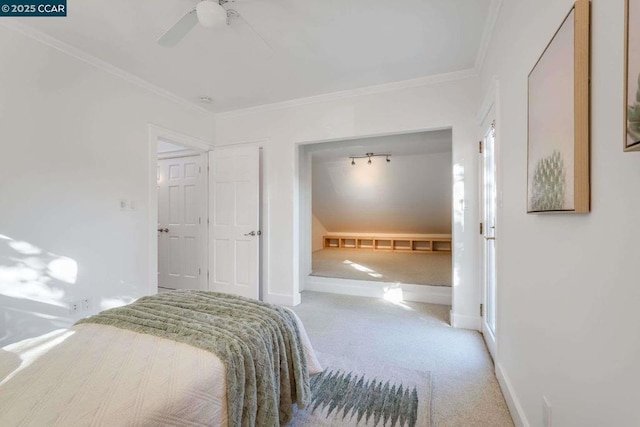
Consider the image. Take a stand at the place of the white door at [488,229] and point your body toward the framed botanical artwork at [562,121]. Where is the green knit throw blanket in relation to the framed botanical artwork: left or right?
right

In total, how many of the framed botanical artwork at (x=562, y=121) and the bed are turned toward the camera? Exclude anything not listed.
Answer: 0

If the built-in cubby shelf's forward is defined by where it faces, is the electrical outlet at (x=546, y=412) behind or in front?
in front

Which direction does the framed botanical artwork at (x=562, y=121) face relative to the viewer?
to the viewer's left

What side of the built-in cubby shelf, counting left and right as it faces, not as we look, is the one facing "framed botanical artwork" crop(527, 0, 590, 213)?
front

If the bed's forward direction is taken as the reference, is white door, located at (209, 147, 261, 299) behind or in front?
in front

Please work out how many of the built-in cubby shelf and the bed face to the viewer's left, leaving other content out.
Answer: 0

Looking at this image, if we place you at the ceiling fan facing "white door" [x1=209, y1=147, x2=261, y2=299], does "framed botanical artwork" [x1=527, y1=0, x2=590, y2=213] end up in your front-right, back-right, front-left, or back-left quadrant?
back-right

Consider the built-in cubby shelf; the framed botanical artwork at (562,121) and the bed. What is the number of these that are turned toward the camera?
1

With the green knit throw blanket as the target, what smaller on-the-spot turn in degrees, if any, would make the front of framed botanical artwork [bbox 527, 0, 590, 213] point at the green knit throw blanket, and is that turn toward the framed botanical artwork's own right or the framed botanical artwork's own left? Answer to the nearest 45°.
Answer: approximately 45° to the framed botanical artwork's own left

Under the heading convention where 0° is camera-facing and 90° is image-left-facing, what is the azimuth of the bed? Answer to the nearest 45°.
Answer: approximately 225°

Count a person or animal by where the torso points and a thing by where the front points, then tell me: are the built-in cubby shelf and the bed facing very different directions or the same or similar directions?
very different directions

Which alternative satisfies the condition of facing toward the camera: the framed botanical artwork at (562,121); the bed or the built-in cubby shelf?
the built-in cubby shelf
